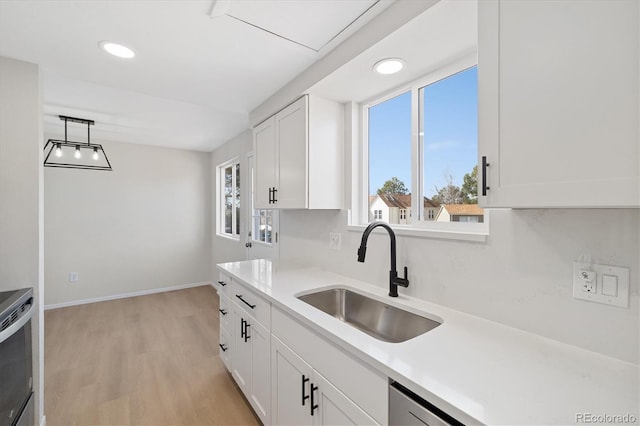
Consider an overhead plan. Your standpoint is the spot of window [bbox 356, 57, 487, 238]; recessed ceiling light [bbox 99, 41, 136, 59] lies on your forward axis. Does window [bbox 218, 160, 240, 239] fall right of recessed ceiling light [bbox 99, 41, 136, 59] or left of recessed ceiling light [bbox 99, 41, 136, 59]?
right

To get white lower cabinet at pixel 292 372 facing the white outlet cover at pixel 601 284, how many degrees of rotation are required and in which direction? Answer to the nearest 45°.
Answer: approximately 90° to its left

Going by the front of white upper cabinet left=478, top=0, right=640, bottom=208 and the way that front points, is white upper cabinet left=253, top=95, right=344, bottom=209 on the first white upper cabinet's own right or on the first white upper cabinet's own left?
on the first white upper cabinet's own right

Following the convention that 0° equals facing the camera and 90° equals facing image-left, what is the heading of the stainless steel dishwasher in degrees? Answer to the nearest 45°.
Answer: approximately 45°

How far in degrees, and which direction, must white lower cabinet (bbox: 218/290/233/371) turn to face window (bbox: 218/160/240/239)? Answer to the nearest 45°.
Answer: approximately 90° to its right

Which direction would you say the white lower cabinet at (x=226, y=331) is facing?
to the viewer's left

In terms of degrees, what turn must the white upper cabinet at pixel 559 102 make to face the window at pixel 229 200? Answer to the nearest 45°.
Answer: approximately 90° to its right

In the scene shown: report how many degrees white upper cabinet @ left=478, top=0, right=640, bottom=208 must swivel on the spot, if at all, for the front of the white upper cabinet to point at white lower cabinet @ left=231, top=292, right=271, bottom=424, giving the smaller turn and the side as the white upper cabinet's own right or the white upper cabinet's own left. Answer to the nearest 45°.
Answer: approximately 90° to the white upper cabinet's own right

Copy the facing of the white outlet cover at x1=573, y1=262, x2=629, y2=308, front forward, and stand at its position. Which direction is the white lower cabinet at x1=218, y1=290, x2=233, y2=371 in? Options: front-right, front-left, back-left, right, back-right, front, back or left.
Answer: right
